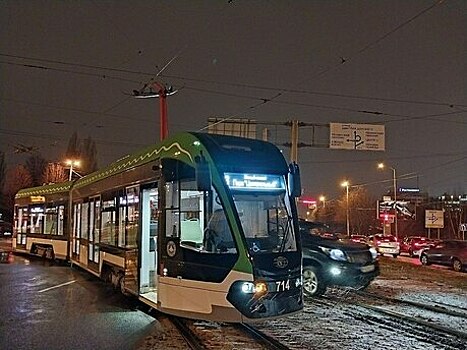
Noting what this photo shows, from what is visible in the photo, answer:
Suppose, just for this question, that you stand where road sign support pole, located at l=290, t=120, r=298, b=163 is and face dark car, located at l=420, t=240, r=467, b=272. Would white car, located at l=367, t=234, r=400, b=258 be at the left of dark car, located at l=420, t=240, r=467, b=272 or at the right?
left

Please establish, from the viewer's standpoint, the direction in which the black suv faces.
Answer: facing the viewer and to the right of the viewer

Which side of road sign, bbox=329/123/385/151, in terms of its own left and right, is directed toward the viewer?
front

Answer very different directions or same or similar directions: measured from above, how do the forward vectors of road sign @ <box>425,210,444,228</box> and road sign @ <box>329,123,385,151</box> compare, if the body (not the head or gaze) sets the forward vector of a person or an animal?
same or similar directions

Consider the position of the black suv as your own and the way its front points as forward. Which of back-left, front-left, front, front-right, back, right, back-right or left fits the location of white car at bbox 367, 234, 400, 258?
back-left

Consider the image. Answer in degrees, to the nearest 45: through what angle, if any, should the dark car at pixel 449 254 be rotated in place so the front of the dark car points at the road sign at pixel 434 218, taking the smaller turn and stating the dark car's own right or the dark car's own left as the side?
approximately 45° to the dark car's own right

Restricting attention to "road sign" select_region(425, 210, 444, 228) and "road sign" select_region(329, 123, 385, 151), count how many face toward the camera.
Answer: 2

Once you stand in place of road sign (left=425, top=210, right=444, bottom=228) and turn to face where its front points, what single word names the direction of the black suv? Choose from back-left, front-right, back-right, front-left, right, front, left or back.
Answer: front

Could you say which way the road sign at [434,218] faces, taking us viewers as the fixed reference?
facing the viewer

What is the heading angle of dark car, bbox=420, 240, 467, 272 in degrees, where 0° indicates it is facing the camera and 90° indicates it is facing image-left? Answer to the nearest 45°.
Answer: approximately 135°

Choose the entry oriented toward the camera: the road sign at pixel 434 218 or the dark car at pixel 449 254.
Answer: the road sign
